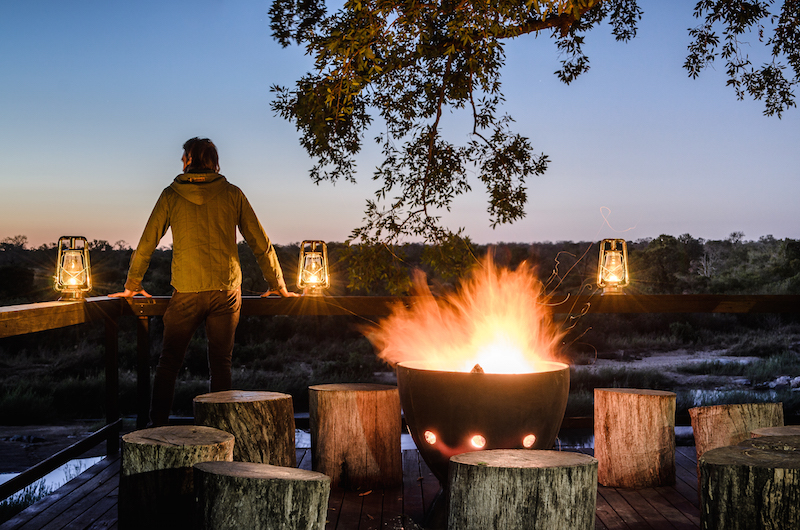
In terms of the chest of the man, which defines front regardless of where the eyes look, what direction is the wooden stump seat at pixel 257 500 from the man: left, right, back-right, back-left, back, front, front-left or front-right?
back

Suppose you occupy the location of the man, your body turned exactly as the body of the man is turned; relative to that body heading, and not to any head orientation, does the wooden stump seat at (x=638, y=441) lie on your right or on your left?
on your right

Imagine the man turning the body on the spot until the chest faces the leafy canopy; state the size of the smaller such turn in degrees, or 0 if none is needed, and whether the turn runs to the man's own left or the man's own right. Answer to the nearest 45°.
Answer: approximately 45° to the man's own right

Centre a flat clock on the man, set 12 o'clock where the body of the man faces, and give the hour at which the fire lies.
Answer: The fire is roughly at 4 o'clock from the man.

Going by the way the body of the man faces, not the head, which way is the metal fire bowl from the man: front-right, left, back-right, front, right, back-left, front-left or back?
back-right

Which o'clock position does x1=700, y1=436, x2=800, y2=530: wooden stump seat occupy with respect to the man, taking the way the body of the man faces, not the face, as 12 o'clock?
The wooden stump seat is roughly at 5 o'clock from the man.

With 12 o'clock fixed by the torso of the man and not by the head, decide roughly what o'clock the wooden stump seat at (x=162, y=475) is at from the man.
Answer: The wooden stump seat is roughly at 6 o'clock from the man.

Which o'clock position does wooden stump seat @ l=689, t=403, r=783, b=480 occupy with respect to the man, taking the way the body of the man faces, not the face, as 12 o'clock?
The wooden stump seat is roughly at 4 o'clock from the man.

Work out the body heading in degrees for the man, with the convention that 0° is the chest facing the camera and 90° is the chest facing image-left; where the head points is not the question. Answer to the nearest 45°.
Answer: approximately 180°
